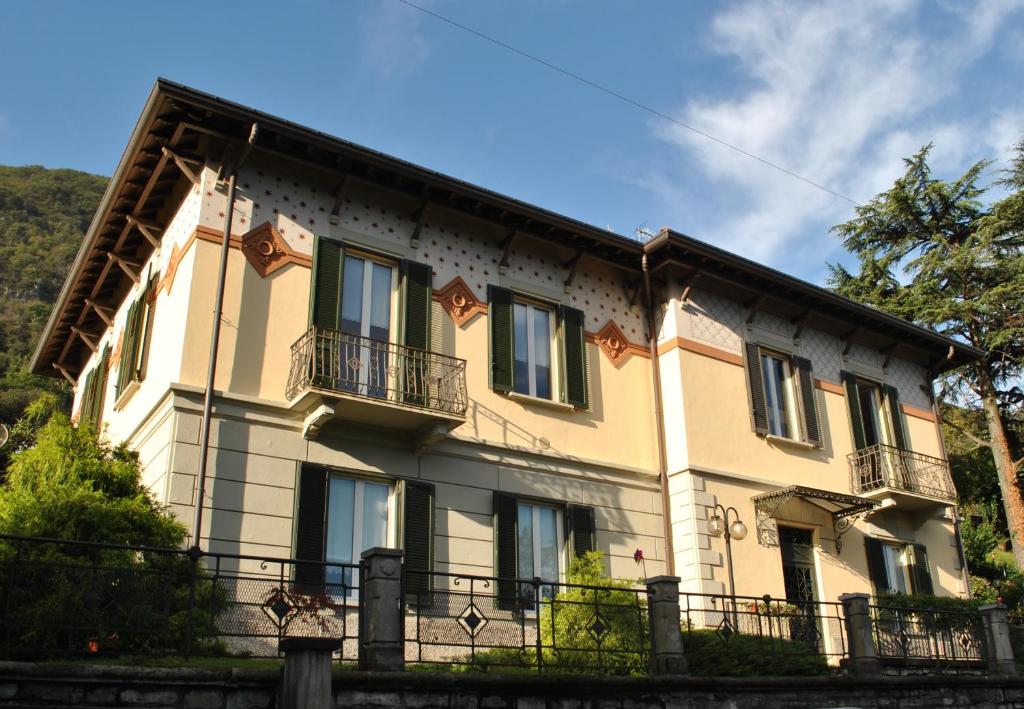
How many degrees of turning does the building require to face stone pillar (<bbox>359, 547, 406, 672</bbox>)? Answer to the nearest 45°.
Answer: approximately 45° to its right

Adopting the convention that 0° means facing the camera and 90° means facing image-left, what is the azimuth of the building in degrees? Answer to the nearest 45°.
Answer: approximately 315°

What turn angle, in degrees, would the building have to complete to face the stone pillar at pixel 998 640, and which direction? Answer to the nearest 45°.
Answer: approximately 45° to its left

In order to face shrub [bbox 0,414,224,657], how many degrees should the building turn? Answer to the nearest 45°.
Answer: approximately 90° to its right

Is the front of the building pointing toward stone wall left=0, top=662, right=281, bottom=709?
no
